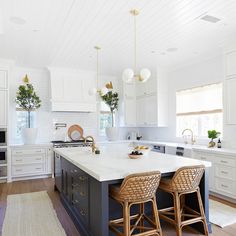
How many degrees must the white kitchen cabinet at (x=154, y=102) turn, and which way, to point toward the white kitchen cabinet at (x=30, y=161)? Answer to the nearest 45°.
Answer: approximately 45° to its right

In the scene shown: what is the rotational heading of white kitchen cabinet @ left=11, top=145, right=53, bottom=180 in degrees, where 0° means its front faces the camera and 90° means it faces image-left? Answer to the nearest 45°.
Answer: approximately 0°

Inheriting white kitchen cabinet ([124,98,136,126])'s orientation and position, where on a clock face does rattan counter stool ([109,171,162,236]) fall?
The rattan counter stool is roughly at 12 o'clock from the white kitchen cabinet.

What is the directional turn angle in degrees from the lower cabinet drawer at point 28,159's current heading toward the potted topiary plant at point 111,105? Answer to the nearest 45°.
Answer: approximately 90° to its left

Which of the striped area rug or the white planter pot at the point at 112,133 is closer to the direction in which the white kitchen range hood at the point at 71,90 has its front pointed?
the striped area rug

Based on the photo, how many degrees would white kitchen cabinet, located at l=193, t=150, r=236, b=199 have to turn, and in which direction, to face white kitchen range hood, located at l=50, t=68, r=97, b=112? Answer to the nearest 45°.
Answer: approximately 45° to its right
